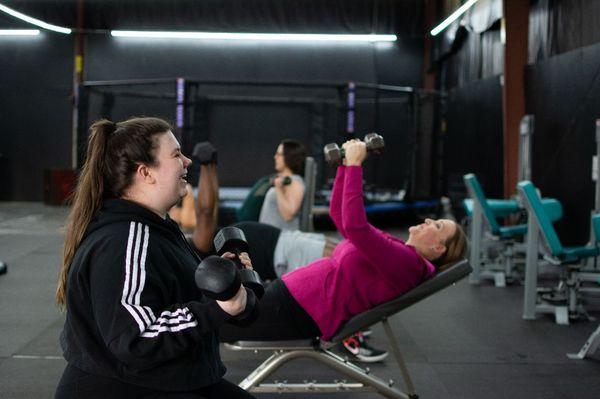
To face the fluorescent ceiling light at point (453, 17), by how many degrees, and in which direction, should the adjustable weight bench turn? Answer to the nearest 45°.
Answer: approximately 90° to its right

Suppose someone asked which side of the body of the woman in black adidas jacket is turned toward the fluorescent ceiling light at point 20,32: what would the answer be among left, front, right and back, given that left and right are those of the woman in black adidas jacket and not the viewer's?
left

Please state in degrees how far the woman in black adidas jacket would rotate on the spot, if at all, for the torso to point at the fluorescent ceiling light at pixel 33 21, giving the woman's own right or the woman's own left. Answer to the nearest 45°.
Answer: approximately 90° to the woman's own left

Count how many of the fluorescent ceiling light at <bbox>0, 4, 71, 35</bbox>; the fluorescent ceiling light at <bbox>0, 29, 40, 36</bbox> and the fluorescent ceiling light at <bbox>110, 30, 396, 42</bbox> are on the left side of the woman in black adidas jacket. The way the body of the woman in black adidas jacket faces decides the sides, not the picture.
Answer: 3

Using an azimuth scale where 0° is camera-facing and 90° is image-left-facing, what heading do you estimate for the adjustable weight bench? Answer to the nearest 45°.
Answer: approximately 90°

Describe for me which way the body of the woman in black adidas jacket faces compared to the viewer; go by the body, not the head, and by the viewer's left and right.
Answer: facing to the right of the viewer

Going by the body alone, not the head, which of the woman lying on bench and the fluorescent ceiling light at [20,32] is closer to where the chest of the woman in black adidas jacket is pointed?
the woman lying on bench

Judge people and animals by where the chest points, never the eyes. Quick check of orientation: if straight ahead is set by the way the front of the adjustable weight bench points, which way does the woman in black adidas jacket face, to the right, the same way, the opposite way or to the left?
the opposite way

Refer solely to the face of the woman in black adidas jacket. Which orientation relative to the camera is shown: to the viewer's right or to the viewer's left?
to the viewer's right

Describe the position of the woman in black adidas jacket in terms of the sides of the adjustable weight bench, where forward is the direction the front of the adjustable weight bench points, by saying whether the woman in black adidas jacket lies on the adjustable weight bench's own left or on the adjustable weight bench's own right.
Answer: on the adjustable weight bench's own left

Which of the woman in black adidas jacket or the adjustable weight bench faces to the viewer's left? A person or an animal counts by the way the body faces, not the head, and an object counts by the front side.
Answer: the adjustable weight bench

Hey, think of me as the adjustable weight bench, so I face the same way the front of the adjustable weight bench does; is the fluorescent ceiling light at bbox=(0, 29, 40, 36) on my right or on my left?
on my right

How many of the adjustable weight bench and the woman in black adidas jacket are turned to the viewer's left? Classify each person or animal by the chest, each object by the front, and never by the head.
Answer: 1

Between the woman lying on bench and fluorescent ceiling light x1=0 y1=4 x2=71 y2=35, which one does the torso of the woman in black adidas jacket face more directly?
the woman lying on bench

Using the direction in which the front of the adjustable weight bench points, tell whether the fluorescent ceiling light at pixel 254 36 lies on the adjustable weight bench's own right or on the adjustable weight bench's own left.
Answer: on the adjustable weight bench's own right
